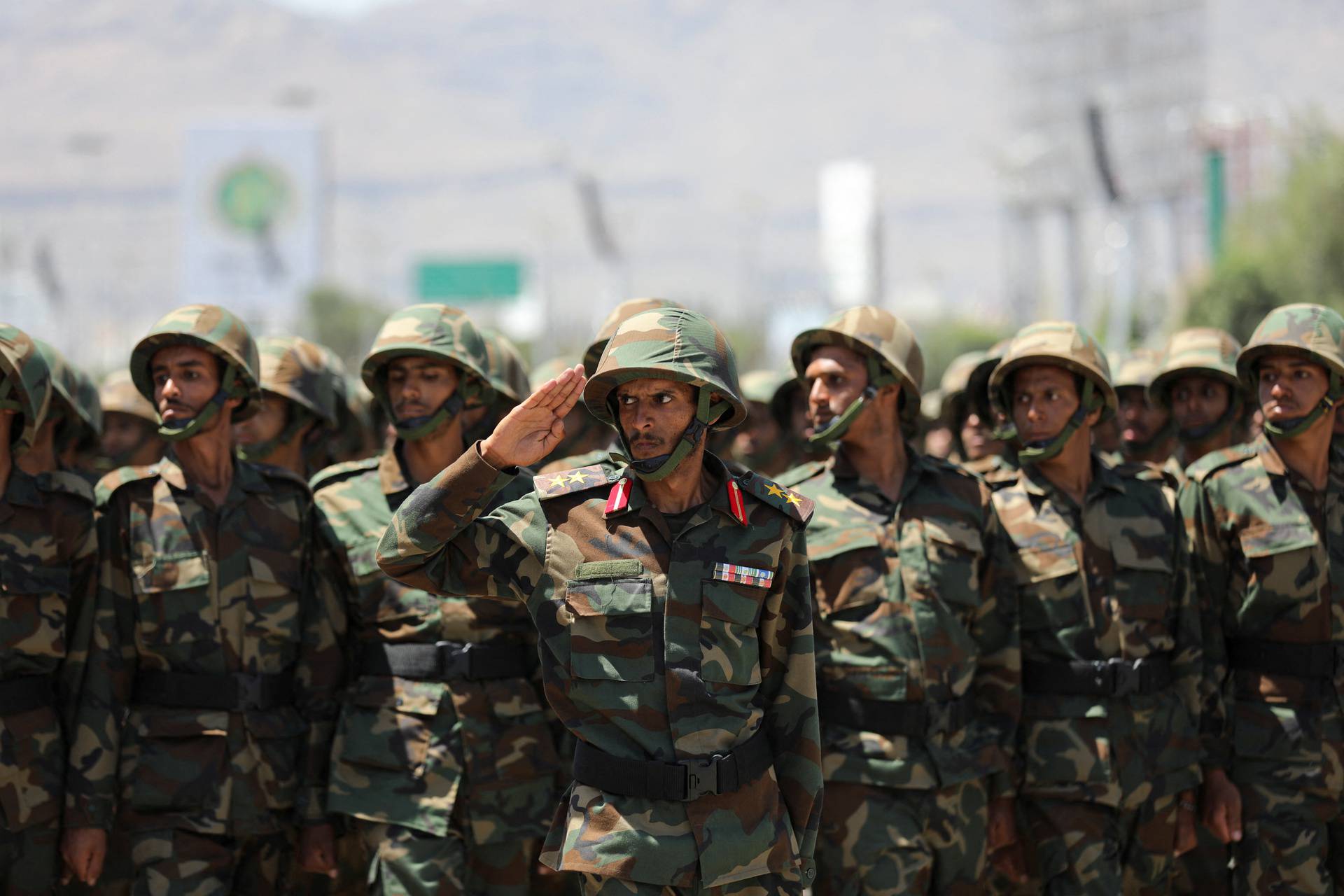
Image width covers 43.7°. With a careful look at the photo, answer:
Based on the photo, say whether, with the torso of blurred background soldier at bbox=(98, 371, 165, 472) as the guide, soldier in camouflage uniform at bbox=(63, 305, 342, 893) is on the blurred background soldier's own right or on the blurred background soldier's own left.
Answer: on the blurred background soldier's own left

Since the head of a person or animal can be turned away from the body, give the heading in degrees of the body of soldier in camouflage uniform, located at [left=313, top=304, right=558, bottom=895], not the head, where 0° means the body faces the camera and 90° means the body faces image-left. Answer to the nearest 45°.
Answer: approximately 0°

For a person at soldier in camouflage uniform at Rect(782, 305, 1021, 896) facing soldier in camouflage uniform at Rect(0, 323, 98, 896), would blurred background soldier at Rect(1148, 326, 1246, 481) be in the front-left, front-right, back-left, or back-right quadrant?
back-right

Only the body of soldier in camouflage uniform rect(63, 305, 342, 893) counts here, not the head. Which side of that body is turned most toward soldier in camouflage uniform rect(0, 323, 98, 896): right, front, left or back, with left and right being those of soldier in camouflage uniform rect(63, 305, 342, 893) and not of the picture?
right

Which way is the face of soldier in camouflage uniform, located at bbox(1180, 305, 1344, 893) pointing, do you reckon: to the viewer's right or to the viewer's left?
to the viewer's left

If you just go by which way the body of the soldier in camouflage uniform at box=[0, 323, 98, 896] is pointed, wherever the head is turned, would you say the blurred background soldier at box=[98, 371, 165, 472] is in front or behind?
behind

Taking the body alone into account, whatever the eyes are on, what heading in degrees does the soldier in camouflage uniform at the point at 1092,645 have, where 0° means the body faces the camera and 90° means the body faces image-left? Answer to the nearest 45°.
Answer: approximately 0°

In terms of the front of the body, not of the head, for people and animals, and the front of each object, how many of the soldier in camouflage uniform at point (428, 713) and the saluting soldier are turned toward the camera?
2
